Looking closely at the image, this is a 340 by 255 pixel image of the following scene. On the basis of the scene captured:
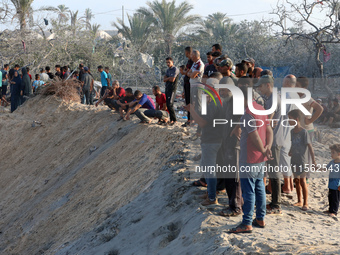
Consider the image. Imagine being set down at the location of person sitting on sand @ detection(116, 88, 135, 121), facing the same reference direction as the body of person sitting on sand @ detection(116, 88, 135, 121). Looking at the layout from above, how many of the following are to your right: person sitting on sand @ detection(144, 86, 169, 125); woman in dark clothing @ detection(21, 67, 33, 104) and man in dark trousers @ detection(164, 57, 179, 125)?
1

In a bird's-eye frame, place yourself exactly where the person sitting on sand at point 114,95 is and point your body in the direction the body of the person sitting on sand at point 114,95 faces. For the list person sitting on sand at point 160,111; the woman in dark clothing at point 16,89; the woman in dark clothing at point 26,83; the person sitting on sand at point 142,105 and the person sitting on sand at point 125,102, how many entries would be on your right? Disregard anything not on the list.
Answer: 2

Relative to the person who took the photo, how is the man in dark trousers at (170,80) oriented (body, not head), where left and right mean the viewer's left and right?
facing the viewer and to the left of the viewer

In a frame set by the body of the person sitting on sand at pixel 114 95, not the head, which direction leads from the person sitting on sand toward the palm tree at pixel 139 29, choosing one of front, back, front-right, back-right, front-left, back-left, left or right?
back-right

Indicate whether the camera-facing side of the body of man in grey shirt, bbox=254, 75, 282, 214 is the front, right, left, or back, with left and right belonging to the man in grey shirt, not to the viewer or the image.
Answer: left

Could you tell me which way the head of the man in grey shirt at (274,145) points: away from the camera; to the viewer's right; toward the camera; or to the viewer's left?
to the viewer's left

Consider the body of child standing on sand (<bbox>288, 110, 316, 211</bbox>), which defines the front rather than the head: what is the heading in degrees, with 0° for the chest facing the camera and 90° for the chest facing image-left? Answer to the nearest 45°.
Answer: approximately 45°

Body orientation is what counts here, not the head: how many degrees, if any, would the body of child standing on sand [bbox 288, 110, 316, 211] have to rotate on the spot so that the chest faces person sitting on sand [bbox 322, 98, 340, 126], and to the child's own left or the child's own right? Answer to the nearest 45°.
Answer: approximately 135° to the child's own right

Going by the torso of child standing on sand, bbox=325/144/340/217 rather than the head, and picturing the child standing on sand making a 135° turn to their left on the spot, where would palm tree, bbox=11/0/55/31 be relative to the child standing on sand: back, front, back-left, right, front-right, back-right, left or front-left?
back-left
